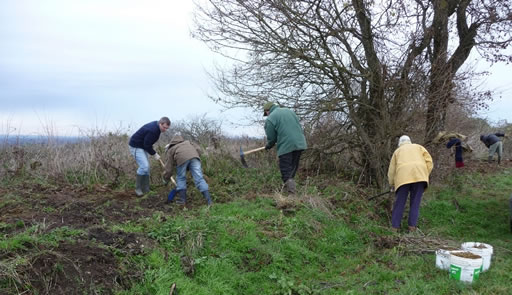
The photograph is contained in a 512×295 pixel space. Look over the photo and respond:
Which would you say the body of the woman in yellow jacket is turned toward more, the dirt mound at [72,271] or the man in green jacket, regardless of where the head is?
the man in green jacket

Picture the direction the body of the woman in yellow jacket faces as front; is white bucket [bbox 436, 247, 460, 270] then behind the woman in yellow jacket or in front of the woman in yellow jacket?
behind

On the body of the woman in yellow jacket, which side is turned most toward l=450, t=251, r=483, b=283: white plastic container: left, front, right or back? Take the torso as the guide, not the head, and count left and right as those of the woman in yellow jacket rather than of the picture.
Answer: back

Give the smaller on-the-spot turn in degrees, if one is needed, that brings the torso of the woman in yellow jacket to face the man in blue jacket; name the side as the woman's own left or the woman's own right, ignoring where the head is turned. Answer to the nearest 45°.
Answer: approximately 90° to the woman's own left

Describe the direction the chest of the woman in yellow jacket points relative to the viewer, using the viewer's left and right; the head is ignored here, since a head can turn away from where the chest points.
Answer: facing away from the viewer

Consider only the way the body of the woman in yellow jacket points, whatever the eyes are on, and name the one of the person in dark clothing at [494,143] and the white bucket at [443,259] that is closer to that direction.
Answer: the person in dark clothing

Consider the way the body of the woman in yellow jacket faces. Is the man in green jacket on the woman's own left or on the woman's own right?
on the woman's own left
